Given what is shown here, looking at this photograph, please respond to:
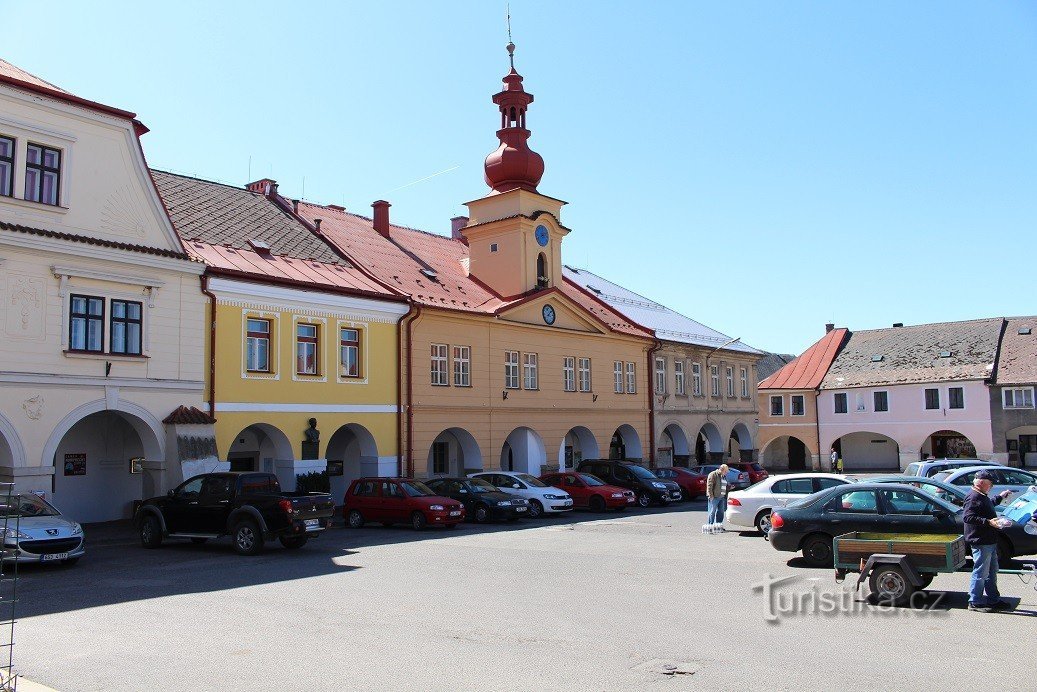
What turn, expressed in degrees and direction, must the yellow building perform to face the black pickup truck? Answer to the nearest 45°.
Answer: approximately 45° to its right

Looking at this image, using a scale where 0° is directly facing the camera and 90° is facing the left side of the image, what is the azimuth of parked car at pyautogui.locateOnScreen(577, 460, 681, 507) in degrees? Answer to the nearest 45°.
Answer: approximately 315°

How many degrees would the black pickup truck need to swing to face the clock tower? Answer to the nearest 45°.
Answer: approximately 90° to its right

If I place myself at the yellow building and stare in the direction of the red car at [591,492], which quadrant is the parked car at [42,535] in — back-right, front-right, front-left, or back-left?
back-right

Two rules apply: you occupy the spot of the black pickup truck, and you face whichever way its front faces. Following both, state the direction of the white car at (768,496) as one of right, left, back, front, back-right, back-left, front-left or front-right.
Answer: back-right

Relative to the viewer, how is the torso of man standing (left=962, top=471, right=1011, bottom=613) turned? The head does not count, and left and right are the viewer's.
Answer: facing to the right of the viewer

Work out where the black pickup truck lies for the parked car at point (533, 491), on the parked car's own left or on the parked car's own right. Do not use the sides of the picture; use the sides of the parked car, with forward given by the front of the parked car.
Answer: on the parked car's own right

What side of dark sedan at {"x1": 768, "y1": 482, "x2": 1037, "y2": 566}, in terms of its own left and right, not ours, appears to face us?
right

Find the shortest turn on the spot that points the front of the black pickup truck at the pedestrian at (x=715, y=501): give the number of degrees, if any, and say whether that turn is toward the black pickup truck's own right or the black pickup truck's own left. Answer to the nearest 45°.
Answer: approximately 135° to the black pickup truck's own right

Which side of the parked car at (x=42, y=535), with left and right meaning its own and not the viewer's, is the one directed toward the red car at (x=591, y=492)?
left

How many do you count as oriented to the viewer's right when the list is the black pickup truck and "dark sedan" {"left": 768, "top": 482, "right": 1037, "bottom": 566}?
1

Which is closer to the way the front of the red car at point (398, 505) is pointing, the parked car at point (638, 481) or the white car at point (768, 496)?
the white car

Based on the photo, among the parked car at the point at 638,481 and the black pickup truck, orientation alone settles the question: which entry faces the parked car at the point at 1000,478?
the parked car at the point at 638,481
